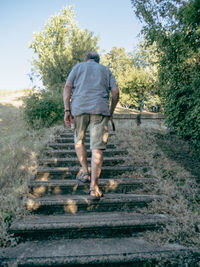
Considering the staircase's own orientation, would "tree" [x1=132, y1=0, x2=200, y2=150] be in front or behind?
behind

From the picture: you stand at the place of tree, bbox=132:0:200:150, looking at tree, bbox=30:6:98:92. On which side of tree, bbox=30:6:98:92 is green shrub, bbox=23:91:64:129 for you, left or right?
left

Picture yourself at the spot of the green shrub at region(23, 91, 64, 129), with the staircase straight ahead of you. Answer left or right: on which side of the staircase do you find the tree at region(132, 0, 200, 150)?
left

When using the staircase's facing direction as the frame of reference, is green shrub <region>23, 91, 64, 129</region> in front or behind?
behind

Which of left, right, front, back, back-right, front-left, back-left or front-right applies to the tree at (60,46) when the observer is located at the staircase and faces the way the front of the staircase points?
back

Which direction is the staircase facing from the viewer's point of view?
toward the camera
